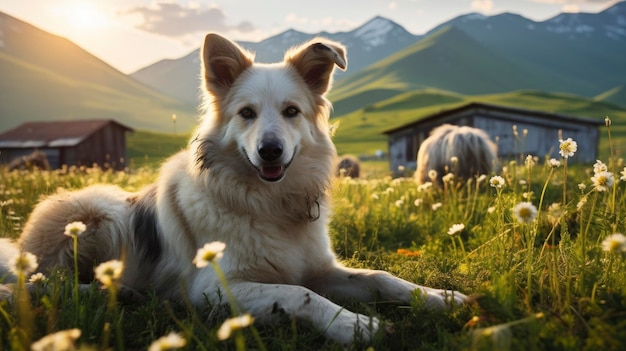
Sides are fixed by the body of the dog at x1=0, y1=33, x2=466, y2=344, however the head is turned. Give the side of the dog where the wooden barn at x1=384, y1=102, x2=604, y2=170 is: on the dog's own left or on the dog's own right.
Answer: on the dog's own left

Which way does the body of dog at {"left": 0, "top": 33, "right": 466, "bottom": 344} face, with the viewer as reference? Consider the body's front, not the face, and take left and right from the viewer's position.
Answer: facing the viewer and to the right of the viewer

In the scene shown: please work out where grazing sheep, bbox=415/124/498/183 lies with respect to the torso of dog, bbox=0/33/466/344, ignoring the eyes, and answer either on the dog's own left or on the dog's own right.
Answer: on the dog's own left
